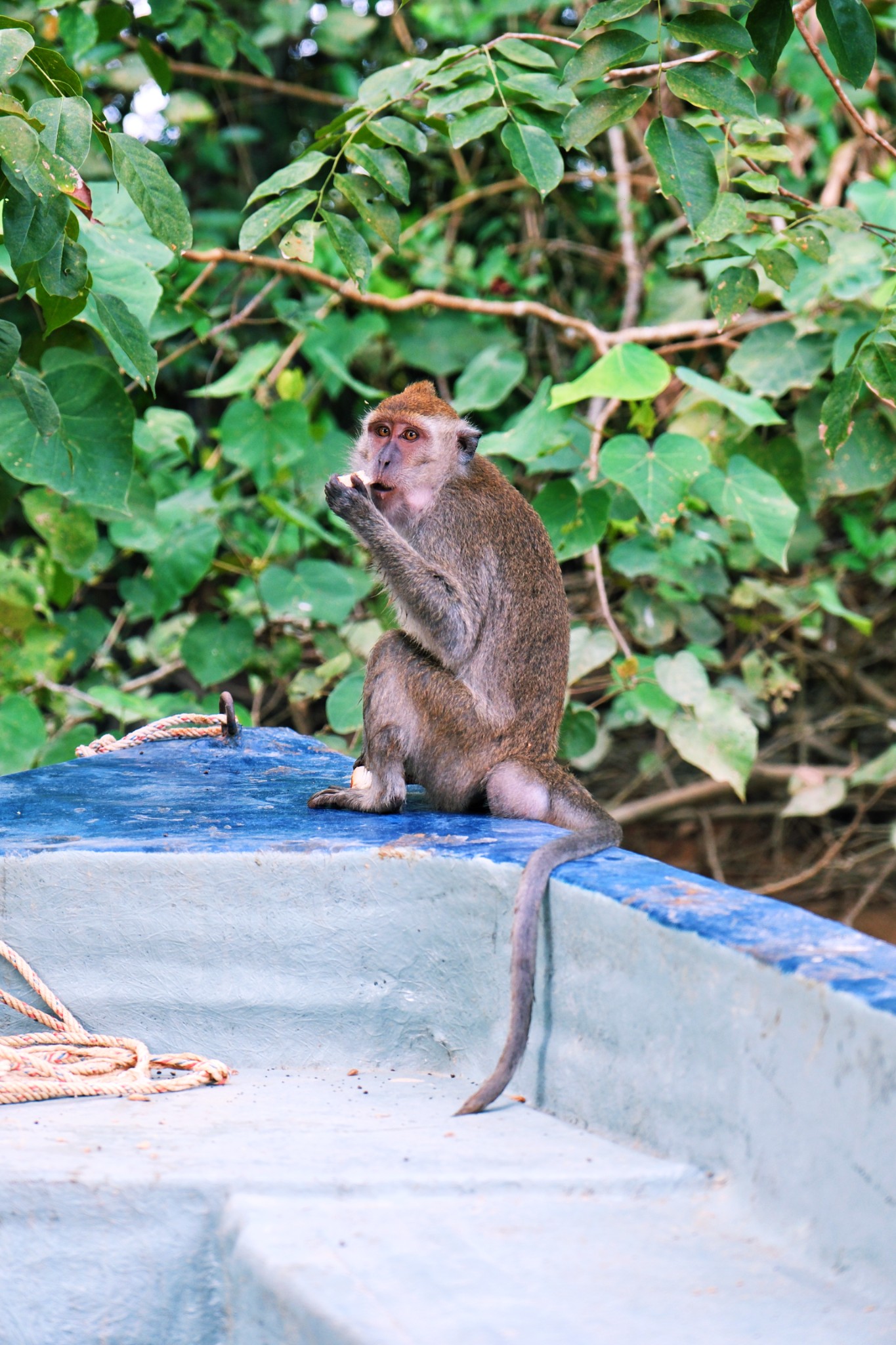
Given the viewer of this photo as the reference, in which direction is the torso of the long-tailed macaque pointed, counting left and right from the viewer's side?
facing to the left of the viewer

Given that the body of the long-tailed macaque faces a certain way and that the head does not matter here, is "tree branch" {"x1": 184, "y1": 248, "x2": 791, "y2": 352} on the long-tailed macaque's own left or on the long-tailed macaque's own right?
on the long-tailed macaque's own right

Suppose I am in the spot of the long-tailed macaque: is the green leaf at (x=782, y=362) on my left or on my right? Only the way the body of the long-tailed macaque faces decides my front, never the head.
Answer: on my right
